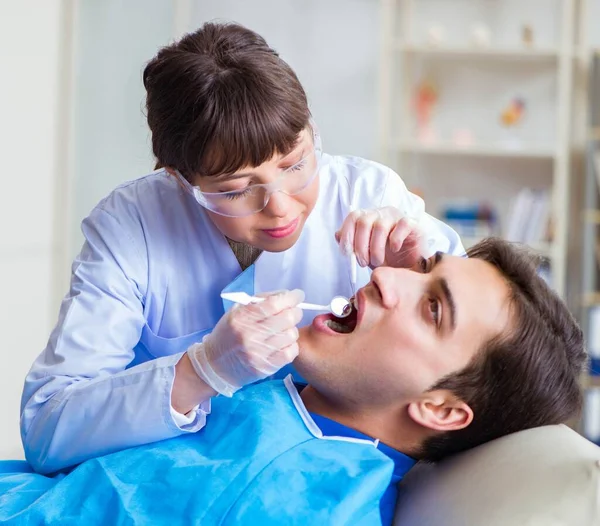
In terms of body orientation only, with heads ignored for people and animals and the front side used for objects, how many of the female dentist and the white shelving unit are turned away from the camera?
0

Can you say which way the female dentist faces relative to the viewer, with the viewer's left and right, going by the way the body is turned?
facing the viewer and to the right of the viewer

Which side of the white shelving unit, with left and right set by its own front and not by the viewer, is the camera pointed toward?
front

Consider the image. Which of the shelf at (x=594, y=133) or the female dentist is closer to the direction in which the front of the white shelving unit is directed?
the female dentist

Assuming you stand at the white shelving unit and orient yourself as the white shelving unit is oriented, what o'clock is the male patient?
The male patient is roughly at 12 o'clock from the white shelving unit.

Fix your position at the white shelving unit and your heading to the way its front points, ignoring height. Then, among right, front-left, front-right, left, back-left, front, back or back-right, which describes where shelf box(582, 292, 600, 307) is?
front-left

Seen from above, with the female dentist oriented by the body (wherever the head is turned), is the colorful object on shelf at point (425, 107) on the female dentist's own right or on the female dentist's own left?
on the female dentist's own left

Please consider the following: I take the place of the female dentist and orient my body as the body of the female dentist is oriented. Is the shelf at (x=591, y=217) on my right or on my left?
on my left

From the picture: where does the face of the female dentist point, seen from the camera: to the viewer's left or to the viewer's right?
to the viewer's right
